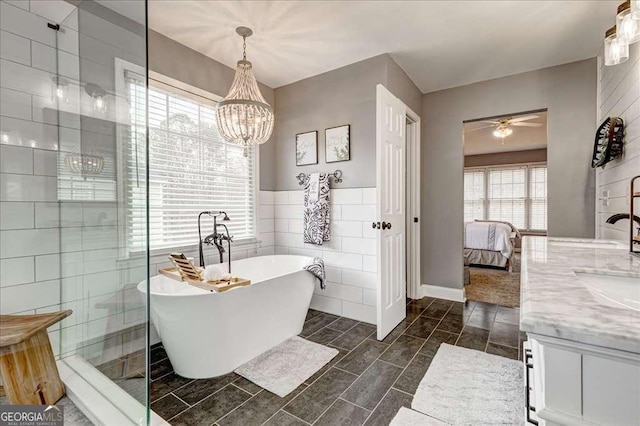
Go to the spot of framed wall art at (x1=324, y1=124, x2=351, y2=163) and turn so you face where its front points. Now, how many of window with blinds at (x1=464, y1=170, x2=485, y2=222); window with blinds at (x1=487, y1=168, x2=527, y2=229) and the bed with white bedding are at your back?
3

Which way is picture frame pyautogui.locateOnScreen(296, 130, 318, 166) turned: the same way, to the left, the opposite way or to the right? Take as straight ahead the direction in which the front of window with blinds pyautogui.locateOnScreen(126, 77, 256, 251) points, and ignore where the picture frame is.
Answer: to the right

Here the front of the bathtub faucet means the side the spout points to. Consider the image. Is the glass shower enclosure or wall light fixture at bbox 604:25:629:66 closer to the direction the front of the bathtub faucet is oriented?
the wall light fixture

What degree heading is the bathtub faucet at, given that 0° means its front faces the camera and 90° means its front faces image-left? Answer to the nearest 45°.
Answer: approximately 315°

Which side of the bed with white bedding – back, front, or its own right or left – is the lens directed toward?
right

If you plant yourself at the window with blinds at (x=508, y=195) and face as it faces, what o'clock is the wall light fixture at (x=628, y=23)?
The wall light fixture is roughly at 12 o'clock from the window with blinds.

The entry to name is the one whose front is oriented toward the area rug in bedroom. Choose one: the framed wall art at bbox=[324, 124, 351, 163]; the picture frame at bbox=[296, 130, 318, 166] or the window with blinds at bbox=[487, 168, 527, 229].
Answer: the window with blinds

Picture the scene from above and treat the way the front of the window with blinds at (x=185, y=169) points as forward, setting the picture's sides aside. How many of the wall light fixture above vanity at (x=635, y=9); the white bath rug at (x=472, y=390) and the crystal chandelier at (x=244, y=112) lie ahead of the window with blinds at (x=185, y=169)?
3

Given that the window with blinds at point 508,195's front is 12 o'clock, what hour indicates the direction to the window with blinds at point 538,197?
the window with blinds at point 538,197 is roughly at 9 o'clock from the window with blinds at point 508,195.

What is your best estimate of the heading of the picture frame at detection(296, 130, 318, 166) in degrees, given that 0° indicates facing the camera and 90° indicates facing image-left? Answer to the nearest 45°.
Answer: approximately 45°

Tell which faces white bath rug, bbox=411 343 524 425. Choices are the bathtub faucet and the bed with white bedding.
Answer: the bathtub faucet

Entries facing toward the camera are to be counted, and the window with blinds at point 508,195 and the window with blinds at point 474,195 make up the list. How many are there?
2
